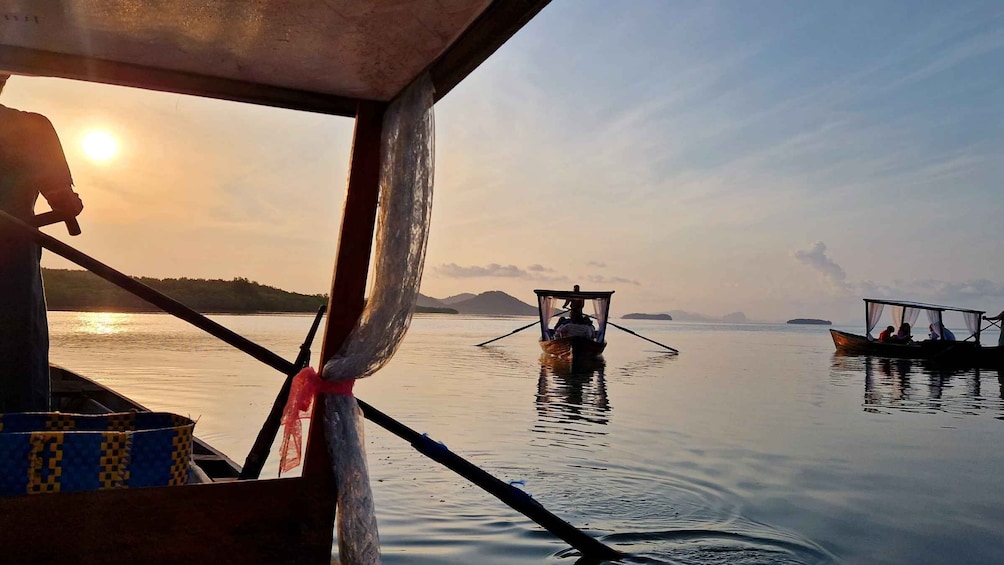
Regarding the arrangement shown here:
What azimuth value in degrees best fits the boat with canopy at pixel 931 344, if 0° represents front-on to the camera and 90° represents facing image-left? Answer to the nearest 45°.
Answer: approximately 90°

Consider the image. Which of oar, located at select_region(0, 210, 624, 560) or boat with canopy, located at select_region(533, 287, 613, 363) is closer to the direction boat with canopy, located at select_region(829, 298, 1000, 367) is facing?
the boat with canopy

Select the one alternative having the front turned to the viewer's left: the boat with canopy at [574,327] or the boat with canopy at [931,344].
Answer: the boat with canopy at [931,344]

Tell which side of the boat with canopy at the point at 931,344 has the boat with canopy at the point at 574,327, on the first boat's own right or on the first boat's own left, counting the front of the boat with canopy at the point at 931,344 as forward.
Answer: on the first boat's own left

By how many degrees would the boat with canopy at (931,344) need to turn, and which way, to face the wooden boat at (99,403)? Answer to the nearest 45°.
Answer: approximately 90° to its left
